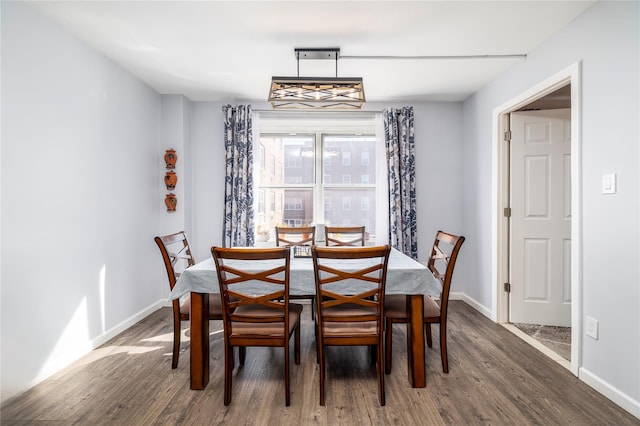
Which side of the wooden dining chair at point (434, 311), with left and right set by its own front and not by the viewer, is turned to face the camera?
left

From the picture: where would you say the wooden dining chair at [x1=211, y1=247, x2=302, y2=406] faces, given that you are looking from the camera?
facing away from the viewer

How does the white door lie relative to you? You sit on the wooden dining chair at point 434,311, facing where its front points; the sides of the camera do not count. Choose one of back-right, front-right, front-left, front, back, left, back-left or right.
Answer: back-right

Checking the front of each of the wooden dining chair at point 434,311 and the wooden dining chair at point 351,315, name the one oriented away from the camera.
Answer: the wooden dining chair at point 351,315

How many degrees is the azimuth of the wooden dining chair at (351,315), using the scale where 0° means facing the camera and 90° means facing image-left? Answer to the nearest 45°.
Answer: approximately 180°

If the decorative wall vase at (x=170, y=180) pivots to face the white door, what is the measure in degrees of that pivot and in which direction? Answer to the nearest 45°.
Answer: approximately 45° to its left
